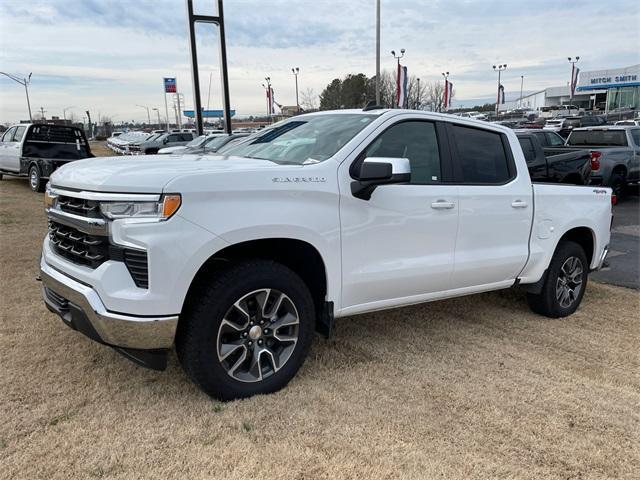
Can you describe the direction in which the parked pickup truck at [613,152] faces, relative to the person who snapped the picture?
facing away from the viewer and to the right of the viewer

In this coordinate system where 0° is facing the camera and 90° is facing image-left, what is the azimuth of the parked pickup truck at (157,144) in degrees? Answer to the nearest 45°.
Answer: approximately 45°

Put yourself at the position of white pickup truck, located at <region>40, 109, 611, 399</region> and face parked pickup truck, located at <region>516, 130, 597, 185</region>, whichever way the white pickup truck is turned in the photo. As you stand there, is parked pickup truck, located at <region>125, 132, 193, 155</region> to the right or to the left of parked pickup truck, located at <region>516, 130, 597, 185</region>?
left

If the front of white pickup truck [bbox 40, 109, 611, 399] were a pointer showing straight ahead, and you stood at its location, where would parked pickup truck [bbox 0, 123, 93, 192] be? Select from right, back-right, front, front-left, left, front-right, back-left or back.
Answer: right

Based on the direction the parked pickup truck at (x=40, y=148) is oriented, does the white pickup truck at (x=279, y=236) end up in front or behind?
behind

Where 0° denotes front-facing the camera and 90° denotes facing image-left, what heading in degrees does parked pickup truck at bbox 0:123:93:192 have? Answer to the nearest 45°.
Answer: approximately 135°

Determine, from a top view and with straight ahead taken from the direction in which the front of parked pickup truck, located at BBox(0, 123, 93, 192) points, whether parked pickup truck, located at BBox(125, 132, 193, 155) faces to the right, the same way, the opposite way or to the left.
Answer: to the left

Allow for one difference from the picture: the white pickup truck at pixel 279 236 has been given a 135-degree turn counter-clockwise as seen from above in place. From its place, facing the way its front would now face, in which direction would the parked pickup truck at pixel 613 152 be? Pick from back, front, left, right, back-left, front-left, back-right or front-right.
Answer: front-left

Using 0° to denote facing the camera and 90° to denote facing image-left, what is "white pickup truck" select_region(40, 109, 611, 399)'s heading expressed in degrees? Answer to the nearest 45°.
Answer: approximately 45°

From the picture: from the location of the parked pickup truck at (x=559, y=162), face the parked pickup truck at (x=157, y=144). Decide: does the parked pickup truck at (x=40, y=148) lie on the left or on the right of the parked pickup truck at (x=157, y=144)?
left

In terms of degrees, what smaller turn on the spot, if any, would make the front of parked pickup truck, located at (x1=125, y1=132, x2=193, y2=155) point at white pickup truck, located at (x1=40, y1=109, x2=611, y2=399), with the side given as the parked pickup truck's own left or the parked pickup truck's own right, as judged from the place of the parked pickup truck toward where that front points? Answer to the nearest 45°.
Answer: approximately 45° to the parked pickup truck's own left
